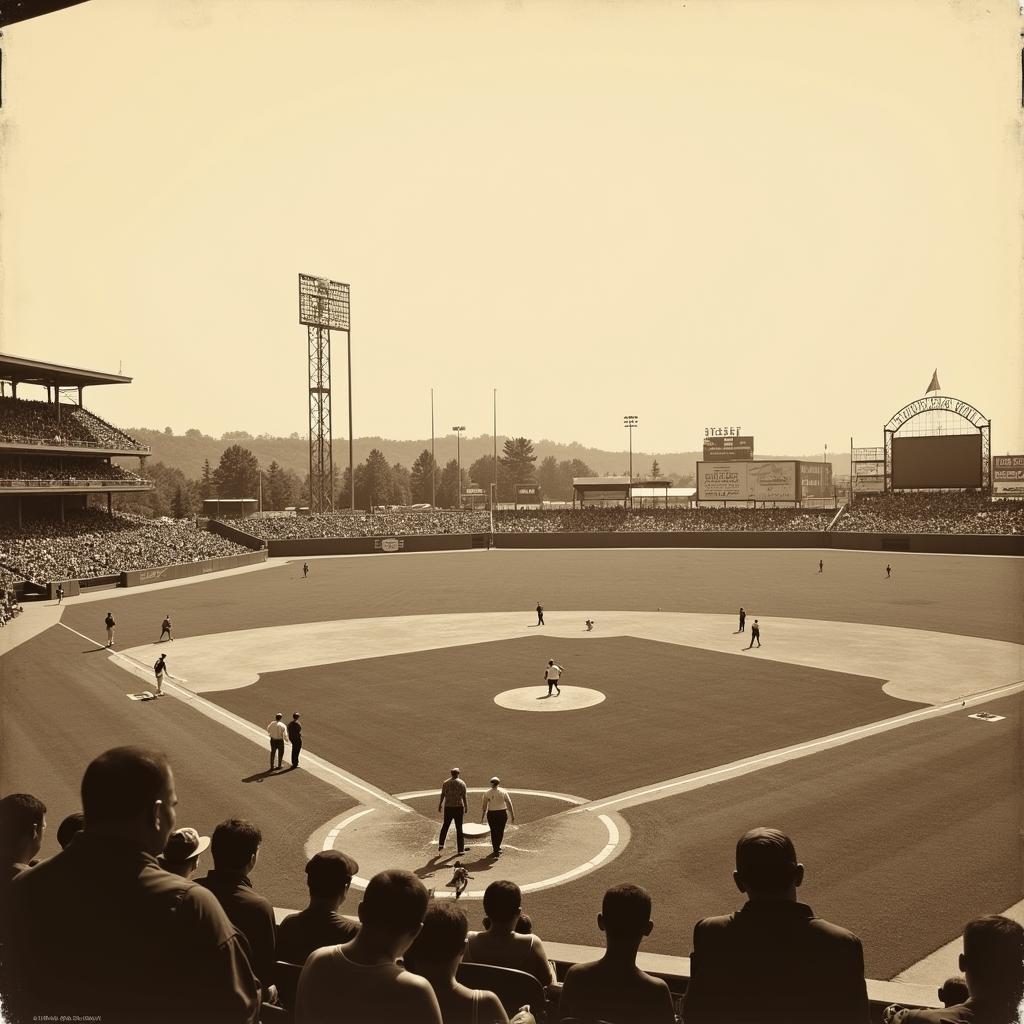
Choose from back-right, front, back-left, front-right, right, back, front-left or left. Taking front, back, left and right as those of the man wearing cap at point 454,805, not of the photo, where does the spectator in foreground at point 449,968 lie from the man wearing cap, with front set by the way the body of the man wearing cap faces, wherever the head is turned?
back

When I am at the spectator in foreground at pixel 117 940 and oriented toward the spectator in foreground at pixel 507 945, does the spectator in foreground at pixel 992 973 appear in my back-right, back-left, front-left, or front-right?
front-right

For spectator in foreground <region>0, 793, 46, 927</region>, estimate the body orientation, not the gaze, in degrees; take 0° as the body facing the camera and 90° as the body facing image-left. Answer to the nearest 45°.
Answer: approximately 225°

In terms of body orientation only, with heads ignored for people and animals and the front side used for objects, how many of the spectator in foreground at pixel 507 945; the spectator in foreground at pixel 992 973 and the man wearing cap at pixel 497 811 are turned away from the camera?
3

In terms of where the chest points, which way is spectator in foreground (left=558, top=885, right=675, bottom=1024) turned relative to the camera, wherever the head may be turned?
away from the camera

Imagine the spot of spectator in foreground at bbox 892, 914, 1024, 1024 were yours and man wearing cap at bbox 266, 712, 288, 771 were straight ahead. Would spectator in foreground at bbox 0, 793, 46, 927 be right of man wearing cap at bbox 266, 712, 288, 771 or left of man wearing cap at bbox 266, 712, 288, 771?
left

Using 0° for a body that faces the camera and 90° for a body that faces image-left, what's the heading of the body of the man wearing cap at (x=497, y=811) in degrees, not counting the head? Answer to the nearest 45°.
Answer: approximately 180°

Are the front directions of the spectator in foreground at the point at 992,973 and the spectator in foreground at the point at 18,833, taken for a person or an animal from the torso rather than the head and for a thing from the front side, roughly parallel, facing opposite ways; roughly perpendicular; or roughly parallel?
roughly parallel

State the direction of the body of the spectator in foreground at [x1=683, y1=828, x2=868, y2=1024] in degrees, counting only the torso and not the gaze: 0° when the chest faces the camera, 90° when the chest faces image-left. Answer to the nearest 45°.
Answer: approximately 180°

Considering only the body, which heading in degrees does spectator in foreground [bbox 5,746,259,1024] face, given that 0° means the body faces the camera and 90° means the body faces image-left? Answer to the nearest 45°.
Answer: approximately 225°

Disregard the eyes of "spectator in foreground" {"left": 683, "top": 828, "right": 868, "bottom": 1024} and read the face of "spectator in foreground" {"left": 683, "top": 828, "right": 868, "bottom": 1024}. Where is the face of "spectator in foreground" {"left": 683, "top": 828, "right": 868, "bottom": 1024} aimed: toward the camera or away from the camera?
away from the camera

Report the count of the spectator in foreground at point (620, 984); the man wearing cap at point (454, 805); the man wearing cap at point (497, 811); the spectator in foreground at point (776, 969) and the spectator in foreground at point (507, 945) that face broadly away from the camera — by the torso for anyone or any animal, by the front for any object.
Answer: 5

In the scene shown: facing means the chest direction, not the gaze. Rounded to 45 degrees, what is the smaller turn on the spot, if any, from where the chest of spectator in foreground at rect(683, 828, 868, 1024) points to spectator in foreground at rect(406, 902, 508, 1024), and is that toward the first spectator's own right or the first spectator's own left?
approximately 90° to the first spectator's own left

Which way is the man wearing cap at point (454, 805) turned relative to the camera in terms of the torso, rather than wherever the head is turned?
away from the camera

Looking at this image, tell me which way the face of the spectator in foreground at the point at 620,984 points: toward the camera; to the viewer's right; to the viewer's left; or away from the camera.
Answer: away from the camera
